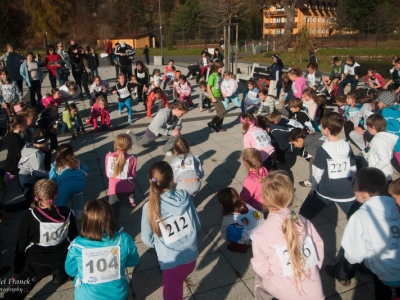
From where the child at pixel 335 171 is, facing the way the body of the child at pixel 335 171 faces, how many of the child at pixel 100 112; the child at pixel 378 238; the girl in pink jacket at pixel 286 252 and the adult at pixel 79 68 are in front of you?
2

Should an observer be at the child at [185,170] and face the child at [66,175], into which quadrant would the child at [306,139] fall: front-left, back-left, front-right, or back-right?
back-right

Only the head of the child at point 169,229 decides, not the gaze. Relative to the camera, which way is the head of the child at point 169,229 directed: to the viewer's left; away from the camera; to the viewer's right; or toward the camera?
away from the camera

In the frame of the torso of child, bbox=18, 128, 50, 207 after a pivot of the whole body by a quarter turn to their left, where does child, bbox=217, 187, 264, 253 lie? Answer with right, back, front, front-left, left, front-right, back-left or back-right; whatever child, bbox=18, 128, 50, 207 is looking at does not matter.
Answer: back

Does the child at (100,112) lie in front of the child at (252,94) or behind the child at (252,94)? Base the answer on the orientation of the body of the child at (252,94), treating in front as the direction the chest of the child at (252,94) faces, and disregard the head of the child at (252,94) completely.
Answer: in front

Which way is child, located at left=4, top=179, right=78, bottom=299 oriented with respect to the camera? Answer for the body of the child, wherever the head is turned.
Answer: away from the camera

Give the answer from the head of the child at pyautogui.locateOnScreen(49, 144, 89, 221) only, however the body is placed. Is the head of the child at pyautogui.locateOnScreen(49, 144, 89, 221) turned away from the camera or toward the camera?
away from the camera

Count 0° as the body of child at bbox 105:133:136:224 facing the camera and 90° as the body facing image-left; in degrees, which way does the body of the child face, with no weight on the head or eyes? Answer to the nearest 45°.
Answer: approximately 180°

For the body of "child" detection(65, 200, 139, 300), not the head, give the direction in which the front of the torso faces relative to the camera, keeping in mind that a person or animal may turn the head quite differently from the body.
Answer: away from the camera

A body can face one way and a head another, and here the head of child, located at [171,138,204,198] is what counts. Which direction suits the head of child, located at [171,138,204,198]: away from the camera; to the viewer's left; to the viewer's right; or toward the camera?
away from the camera

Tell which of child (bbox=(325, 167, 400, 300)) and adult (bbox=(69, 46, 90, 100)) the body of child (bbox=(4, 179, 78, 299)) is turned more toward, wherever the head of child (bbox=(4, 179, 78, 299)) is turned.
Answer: the adult

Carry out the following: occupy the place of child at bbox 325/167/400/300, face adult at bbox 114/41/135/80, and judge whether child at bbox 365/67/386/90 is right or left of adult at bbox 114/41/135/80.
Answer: right

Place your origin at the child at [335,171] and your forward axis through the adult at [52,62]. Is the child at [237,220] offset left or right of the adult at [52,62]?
left
